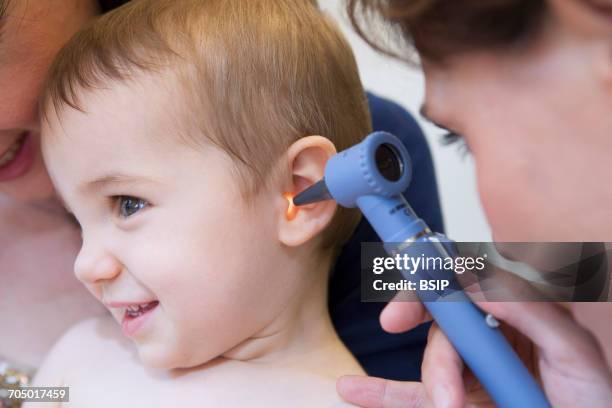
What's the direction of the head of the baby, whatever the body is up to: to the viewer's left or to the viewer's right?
to the viewer's left

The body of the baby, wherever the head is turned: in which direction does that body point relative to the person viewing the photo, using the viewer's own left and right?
facing the viewer and to the left of the viewer
